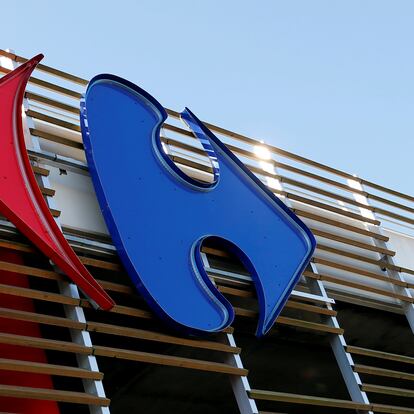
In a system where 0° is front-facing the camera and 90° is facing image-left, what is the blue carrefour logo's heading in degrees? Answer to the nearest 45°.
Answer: approximately 0°

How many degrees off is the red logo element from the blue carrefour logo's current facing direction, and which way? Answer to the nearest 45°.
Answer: approximately 45° to its right
